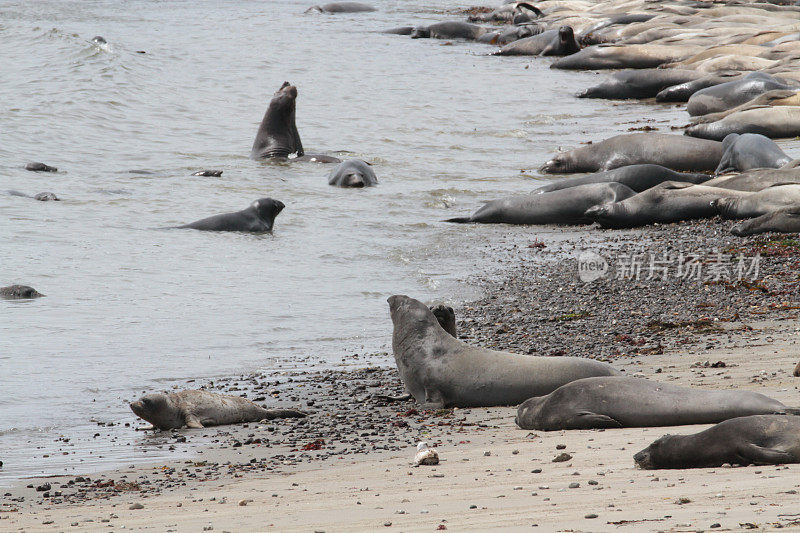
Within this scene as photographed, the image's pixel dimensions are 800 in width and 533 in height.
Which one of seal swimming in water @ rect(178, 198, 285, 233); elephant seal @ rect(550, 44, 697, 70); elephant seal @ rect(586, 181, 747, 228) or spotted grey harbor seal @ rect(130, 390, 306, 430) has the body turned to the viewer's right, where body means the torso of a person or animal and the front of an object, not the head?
the seal swimming in water

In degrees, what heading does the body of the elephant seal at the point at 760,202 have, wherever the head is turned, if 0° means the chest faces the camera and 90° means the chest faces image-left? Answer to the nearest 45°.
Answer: approximately 90°

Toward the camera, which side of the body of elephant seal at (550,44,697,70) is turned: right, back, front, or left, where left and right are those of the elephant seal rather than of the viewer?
left

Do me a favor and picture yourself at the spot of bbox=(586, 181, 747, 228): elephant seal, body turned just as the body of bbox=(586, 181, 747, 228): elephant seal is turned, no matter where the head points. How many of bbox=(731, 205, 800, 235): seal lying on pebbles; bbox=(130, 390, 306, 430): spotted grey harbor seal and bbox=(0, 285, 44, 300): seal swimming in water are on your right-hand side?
0

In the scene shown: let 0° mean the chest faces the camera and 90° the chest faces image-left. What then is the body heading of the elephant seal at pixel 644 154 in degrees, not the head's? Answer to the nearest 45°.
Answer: approximately 90°

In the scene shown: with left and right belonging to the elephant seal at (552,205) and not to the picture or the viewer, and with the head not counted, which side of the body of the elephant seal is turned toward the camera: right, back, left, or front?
right

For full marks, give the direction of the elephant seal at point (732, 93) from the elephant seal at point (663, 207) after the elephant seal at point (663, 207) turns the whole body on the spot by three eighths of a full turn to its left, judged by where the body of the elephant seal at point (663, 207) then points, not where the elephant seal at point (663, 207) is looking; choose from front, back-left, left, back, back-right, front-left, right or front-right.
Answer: back-left

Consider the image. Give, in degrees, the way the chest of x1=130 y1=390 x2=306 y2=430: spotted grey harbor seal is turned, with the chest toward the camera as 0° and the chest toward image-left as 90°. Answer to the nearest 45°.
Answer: approximately 90°

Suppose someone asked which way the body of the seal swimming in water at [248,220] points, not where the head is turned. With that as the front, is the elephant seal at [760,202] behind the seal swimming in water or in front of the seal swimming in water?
in front

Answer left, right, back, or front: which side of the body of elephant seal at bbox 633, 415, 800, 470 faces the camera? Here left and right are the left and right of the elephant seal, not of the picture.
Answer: left

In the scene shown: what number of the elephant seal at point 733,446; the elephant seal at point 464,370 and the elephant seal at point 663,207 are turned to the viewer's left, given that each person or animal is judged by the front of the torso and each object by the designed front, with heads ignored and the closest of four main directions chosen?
3
